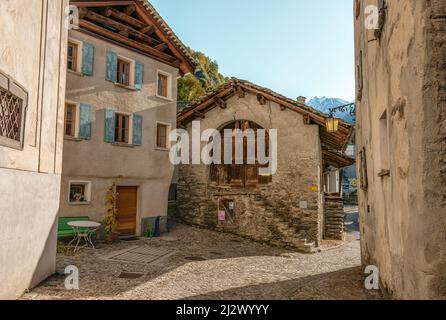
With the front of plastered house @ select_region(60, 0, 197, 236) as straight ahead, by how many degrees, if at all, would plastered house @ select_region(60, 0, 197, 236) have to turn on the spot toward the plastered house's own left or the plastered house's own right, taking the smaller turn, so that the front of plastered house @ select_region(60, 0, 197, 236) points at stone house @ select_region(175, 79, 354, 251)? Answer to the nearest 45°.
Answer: approximately 45° to the plastered house's own left

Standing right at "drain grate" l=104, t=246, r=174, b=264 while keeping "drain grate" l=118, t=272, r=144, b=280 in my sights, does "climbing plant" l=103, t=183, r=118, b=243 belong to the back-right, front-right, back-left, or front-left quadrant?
back-right

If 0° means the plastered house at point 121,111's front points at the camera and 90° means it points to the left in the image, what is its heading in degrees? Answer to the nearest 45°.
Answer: approximately 315°

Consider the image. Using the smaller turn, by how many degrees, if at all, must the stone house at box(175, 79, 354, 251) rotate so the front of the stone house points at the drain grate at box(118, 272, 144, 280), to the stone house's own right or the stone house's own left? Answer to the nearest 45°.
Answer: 0° — it already faces it

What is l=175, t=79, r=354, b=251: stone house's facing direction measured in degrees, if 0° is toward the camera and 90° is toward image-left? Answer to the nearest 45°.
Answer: approximately 45°

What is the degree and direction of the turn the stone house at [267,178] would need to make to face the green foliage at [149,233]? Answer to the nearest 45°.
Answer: approximately 45° to its right
